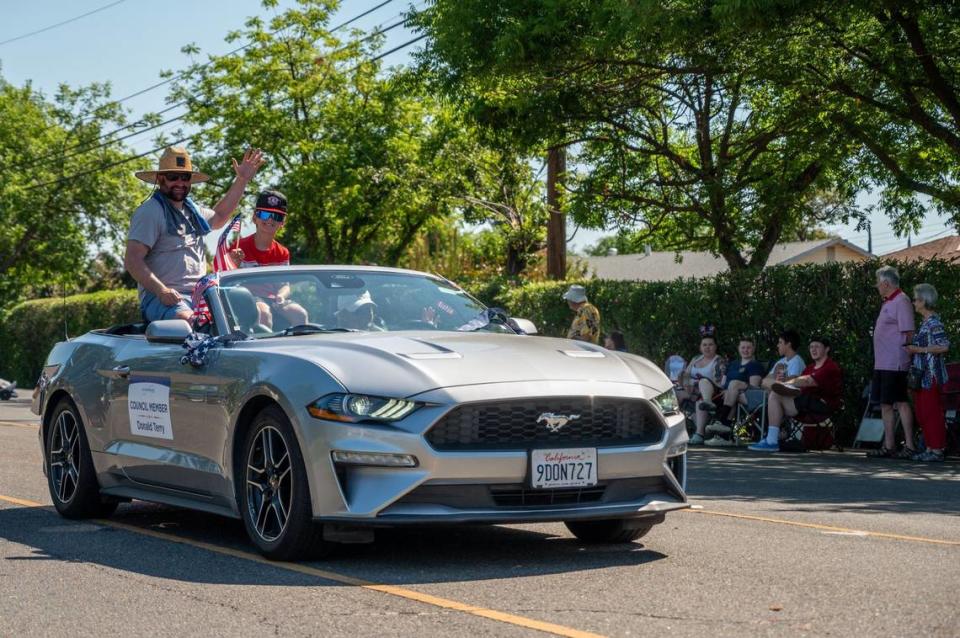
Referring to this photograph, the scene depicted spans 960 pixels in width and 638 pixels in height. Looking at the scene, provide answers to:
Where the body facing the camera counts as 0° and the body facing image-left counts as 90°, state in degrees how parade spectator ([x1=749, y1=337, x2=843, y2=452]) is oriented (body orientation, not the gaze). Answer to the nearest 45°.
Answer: approximately 90°

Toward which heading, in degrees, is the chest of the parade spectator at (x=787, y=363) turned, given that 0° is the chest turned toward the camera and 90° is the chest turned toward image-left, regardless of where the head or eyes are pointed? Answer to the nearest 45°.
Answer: approximately 45°

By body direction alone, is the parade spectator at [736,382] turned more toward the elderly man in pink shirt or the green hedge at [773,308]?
the elderly man in pink shirt

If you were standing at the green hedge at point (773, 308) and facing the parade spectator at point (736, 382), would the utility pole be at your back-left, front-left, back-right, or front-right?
back-right

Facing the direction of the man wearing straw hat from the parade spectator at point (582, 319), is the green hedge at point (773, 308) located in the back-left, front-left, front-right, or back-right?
back-left

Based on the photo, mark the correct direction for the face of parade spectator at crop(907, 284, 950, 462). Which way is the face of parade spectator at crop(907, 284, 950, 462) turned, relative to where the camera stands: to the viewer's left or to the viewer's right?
to the viewer's left

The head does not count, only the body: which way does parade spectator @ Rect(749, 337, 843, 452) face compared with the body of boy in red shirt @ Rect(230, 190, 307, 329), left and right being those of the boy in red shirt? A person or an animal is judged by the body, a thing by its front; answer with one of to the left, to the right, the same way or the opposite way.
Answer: to the right

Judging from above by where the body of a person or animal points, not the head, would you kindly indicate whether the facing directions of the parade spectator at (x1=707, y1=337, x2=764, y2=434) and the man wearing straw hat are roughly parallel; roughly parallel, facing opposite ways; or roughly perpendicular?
roughly perpendicular

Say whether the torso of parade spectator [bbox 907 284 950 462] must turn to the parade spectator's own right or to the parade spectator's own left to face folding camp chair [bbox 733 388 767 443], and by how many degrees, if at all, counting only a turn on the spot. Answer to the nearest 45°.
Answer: approximately 45° to the parade spectator's own right

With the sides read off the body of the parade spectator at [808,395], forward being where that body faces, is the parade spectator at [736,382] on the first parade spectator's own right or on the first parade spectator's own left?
on the first parade spectator's own right

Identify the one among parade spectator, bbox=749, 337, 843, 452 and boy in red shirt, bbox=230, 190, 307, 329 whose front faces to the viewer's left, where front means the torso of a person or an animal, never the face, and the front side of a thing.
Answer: the parade spectator

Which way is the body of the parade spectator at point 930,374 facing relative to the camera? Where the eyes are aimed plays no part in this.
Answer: to the viewer's left
